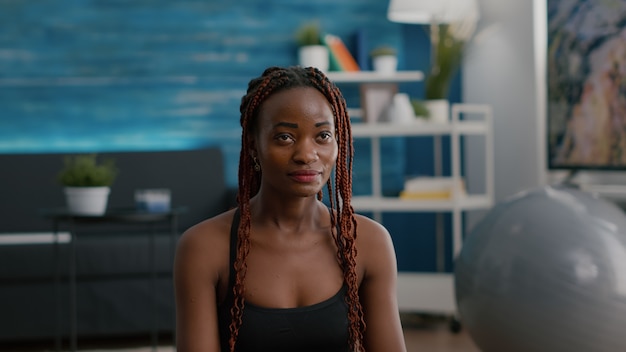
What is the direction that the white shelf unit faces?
toward the camera

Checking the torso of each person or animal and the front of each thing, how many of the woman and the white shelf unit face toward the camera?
2

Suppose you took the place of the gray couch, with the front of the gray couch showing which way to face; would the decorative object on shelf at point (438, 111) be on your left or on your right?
on your left

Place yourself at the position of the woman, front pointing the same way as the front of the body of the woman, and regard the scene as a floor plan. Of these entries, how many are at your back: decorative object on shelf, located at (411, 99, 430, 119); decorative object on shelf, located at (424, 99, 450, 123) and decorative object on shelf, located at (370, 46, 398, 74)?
3

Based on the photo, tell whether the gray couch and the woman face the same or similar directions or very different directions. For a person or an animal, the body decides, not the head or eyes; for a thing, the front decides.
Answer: same or similar directions

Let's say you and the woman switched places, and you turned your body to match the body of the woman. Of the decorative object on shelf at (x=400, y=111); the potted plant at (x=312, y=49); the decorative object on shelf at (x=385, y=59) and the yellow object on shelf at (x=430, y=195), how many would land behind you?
4

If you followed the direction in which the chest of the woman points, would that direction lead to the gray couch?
no

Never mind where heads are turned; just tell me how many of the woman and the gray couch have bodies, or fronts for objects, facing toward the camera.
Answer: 2

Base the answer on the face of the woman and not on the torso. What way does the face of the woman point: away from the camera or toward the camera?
toward the camera

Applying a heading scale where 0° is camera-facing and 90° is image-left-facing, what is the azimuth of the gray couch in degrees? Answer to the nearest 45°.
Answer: approximately 0°

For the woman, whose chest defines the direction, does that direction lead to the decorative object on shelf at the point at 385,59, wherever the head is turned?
no

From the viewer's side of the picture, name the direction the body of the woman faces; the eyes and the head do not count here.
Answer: toward the camera

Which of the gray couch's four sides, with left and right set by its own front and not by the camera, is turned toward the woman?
front

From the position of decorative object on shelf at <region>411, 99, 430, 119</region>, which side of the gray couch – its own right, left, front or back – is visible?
left

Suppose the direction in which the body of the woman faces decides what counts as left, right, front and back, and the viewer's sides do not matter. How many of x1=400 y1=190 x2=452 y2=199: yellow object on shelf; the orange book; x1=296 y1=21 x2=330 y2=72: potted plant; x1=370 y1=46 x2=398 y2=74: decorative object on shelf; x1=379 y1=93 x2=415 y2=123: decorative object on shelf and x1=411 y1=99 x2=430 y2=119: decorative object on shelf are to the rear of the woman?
6

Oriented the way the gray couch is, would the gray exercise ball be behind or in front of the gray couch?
in front

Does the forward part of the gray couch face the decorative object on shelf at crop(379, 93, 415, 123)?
no

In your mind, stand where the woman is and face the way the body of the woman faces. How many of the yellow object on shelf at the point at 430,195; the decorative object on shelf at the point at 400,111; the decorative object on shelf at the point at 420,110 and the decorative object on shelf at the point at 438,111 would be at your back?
4

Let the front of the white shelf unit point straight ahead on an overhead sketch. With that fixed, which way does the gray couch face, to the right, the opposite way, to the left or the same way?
the same way
